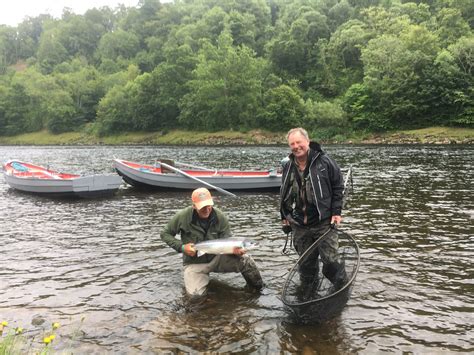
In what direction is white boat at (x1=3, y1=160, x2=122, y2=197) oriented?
to the viewer's left

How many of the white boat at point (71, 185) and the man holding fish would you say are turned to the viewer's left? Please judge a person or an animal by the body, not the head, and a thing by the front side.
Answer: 1

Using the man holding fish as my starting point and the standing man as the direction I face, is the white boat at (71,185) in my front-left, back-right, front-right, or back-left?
back-left

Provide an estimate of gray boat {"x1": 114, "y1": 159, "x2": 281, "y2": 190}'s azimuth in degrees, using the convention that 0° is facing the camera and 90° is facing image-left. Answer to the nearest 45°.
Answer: approximately 90°

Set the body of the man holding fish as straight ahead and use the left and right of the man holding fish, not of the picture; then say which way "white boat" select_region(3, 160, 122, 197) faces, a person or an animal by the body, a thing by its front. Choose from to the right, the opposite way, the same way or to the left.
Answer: to the right

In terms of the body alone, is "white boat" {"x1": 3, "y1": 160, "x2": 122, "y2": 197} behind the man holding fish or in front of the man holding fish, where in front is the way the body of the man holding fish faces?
behind

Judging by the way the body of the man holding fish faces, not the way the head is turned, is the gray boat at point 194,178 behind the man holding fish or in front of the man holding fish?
behind

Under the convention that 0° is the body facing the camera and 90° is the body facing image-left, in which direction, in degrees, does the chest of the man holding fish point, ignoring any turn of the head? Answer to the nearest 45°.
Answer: approximately 0°

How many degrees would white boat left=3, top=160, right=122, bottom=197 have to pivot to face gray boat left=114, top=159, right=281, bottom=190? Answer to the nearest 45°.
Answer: approximately 180°

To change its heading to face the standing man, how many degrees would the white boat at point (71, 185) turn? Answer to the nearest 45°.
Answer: approximately 90° to its left

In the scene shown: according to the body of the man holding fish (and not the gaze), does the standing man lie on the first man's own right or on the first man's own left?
on the first man's own left

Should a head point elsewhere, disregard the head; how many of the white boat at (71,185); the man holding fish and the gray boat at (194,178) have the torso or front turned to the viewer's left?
2

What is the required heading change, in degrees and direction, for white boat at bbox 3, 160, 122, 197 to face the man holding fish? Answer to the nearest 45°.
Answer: approximately 90° to its left

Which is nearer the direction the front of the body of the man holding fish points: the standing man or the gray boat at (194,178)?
the standing man
